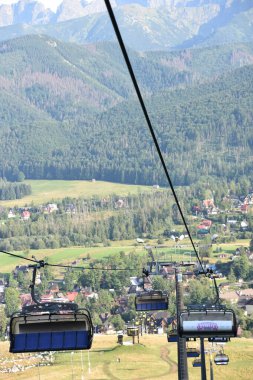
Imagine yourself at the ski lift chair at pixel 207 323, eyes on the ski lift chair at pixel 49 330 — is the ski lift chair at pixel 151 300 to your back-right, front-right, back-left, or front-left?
back-right

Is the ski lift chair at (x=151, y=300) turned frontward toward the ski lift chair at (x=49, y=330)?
yes

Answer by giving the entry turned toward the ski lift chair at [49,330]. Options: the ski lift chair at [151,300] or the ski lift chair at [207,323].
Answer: the ski lift chair at [151,300]

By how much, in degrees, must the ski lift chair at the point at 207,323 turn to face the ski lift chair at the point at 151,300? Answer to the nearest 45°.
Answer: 0° — it already faces it

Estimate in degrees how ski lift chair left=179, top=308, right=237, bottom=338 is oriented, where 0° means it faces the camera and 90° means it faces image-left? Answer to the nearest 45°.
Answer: approximately 180°

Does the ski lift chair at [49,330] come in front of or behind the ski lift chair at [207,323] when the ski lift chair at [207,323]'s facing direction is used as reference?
behind

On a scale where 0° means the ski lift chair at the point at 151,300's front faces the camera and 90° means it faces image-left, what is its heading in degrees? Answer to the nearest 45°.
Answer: approximately 0°
